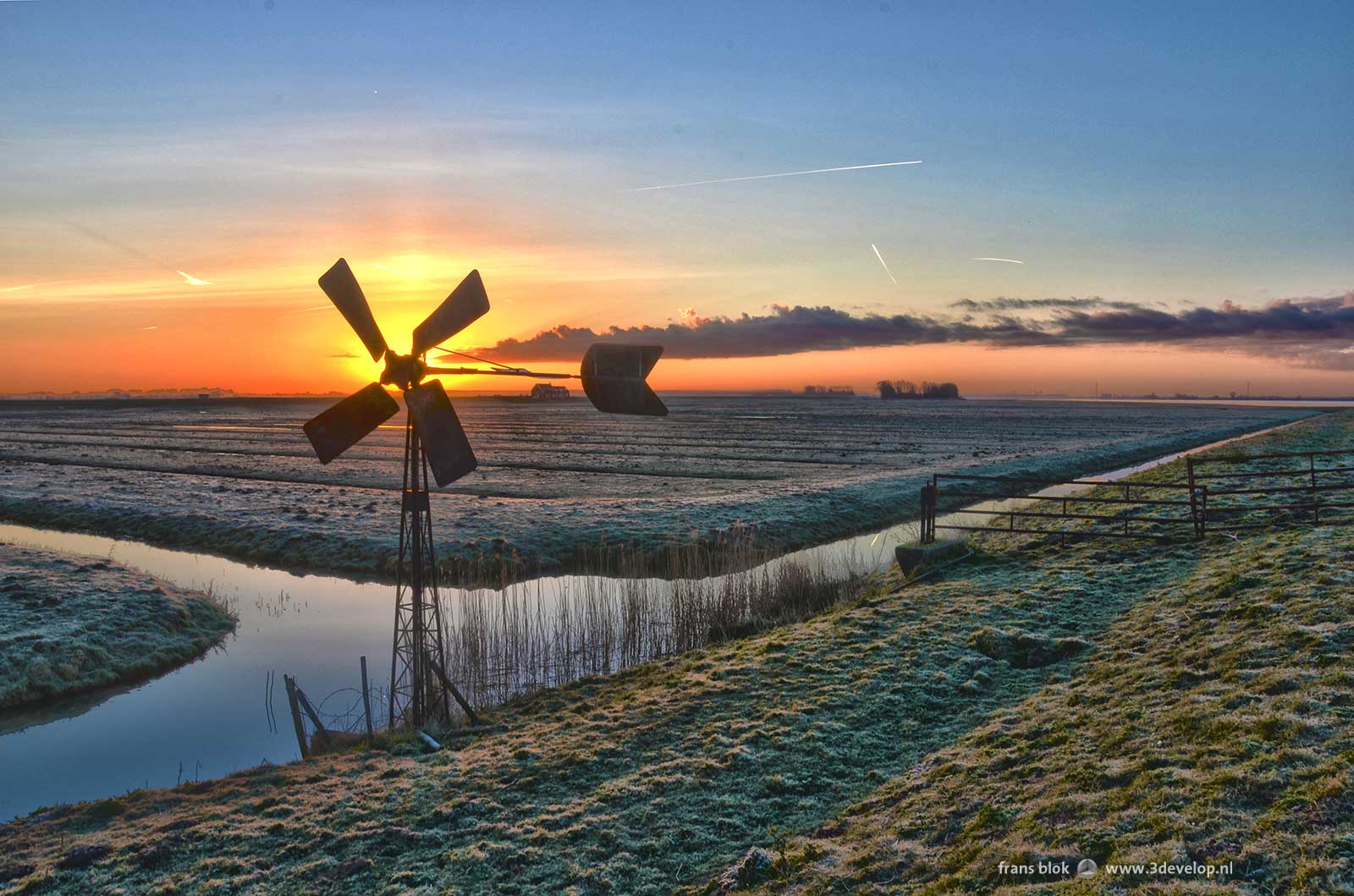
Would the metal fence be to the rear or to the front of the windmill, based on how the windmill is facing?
to the rear
